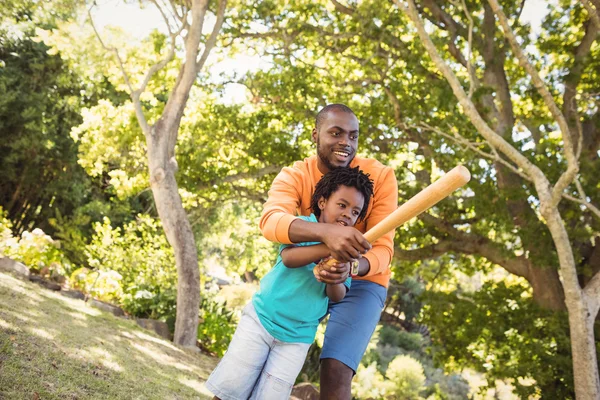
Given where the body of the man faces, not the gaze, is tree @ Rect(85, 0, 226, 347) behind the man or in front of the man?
behind

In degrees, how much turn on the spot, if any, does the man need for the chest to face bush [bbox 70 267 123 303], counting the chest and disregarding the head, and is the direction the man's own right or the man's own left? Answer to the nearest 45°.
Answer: approximately 135° to the man's own right

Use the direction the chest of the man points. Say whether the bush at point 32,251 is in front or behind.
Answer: behind

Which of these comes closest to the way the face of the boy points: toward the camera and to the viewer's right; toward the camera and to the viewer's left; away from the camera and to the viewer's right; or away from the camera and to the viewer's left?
toward the camera and to the viewer's right

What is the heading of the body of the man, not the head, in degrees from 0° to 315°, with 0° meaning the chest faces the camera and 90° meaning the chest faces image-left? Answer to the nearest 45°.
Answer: approximately 0°

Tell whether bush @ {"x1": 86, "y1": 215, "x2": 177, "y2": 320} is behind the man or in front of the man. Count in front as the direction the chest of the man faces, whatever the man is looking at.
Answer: behind
